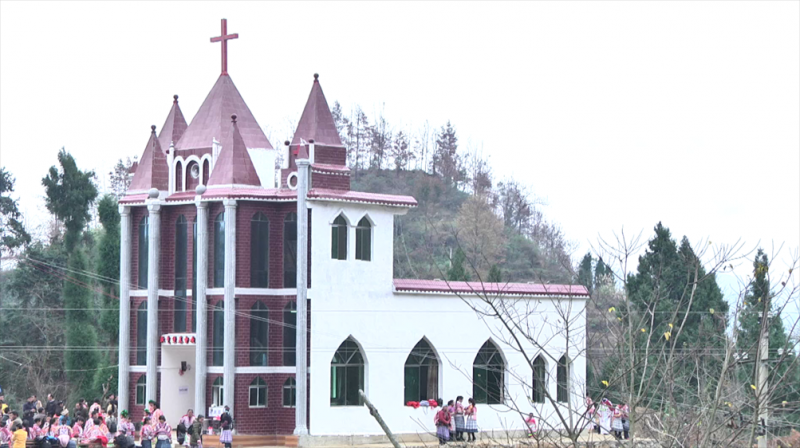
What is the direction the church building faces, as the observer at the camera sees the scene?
facing the viewer and to the left of the viewer
